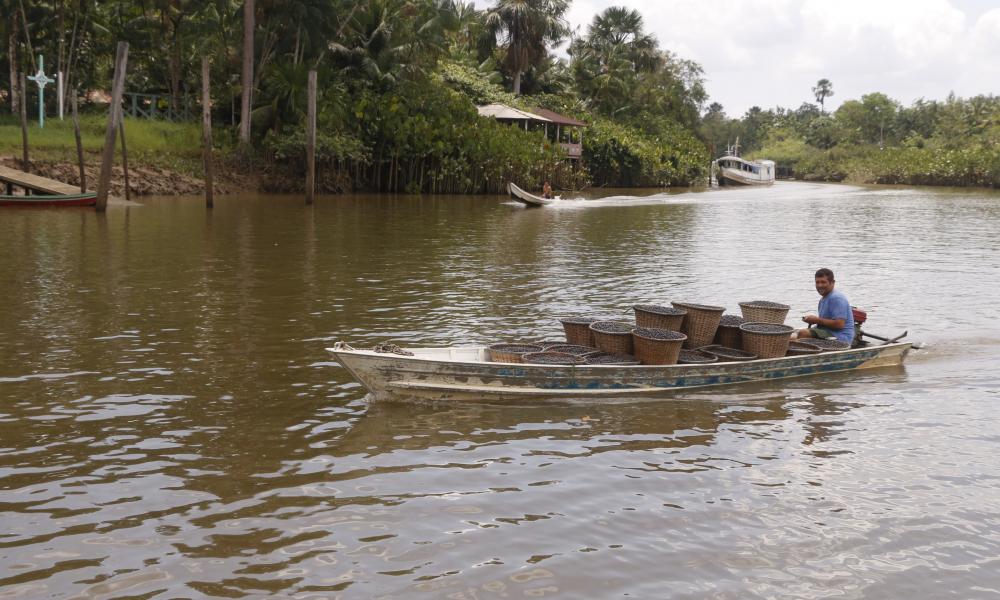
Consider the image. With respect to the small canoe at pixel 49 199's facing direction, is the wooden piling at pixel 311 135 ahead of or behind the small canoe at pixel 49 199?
ahead

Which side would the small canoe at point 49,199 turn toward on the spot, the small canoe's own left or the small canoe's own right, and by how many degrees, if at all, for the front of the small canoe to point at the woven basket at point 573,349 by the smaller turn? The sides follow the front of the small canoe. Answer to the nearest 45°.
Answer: approximately 90° to the small canoe's own right

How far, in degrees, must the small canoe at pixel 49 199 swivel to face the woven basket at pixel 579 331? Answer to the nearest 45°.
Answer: approximately 90° to its right

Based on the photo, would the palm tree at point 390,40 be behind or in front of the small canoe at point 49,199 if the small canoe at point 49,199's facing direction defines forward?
in front

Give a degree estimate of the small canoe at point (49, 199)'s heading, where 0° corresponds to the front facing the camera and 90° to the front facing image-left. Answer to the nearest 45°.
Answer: approximately 270°

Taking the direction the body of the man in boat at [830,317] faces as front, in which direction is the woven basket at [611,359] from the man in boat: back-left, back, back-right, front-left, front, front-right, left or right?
front-left

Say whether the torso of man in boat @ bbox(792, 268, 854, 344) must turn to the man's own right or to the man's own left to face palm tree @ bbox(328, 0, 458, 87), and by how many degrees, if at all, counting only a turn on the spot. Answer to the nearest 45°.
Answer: approximately 45° to the man's own right

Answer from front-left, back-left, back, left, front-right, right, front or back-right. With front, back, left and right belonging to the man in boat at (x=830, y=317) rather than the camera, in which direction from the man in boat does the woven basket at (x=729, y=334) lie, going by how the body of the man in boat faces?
front-left

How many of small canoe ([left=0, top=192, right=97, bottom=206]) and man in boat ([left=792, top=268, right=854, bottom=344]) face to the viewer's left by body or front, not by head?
1

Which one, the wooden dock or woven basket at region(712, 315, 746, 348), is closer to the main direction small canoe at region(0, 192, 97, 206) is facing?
the woven basket

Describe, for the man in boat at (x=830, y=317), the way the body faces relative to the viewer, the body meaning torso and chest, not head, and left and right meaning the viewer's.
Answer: facing to the left of the viewer
